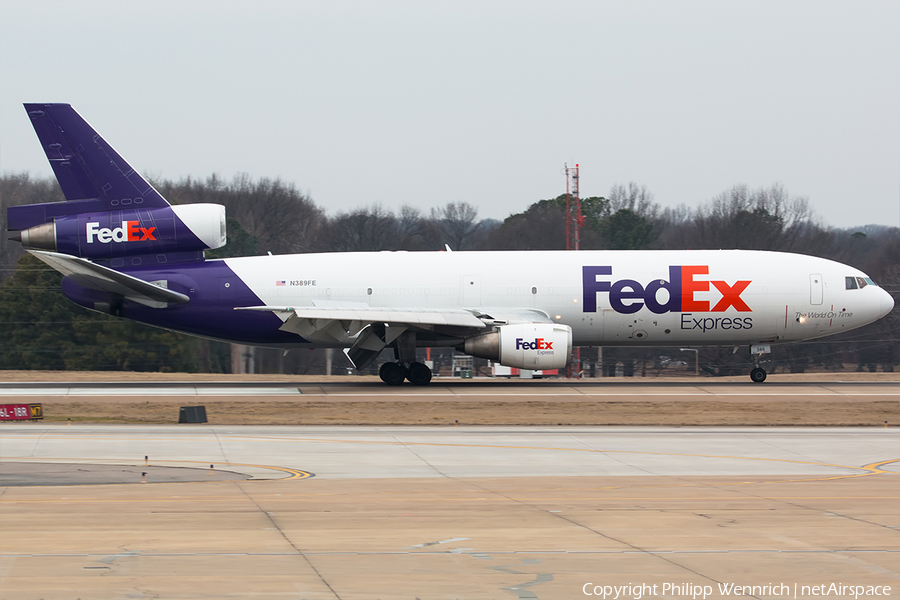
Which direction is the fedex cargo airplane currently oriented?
to the viewer's right
